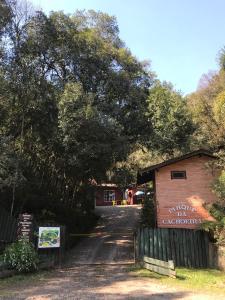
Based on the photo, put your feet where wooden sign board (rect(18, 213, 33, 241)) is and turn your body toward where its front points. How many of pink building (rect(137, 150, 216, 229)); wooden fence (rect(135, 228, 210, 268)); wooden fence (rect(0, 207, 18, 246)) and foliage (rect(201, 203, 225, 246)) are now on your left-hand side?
3

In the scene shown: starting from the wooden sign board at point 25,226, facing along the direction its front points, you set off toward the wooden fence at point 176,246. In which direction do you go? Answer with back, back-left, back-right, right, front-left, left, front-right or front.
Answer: left

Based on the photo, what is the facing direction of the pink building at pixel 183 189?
toward the camera

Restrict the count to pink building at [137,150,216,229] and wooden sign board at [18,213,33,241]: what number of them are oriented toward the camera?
2

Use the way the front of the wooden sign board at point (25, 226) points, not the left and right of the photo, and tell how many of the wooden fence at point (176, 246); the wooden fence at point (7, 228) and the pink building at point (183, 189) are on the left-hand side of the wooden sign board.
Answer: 2

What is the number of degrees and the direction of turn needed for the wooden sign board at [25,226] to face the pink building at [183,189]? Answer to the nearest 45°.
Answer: approximately 90° to its left

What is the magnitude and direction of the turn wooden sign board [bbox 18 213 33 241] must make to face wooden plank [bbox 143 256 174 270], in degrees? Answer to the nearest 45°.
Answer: approximately 45° to its left

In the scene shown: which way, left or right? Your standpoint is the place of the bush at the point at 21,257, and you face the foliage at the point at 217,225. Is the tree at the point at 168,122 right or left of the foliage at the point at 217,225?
left

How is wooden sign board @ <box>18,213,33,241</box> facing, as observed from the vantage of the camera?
facing the viewer

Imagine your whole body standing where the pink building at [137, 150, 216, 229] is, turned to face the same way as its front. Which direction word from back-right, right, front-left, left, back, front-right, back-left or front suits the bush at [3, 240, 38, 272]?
front-right
